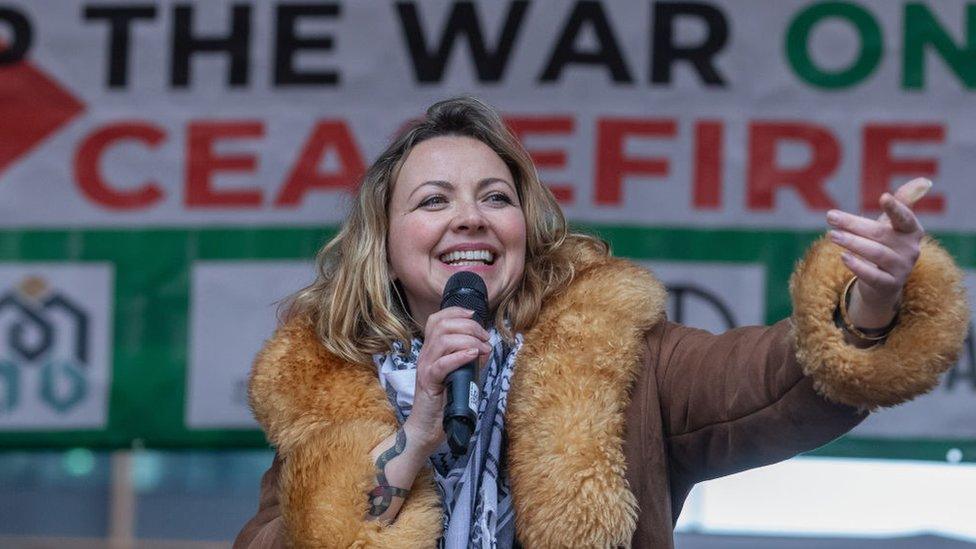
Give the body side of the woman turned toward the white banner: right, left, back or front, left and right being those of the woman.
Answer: back

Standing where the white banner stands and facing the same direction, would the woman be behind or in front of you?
in front

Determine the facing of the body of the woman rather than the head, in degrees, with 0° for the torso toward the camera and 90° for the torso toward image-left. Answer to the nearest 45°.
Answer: approximately 0°

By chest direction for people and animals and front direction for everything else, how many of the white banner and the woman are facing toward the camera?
2
